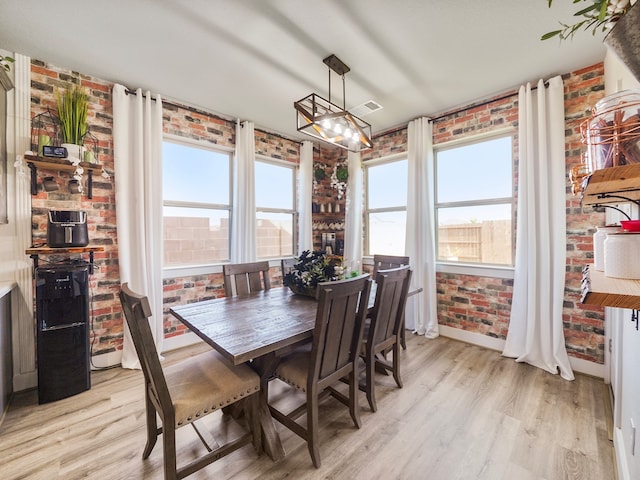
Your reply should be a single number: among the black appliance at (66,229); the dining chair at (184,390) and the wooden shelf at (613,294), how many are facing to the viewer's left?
1

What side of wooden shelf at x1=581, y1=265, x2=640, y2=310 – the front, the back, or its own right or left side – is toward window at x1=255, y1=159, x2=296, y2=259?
front

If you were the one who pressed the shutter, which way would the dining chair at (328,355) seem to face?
facing away from the viewer and to the left of the viewer

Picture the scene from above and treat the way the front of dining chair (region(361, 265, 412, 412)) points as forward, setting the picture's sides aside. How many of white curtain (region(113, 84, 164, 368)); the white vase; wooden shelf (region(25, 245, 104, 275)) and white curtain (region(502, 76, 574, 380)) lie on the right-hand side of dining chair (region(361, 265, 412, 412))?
1

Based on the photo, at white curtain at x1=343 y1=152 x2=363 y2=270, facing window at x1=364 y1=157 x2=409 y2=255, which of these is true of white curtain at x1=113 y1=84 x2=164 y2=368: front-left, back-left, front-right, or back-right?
back-right

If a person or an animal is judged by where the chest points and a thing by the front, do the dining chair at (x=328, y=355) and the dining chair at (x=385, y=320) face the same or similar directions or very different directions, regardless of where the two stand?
same or similar directions

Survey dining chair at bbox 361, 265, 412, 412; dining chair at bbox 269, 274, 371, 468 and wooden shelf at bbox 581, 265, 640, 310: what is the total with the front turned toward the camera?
0

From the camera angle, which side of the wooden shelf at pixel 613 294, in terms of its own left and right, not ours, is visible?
left

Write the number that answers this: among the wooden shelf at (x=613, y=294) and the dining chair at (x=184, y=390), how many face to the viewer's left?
1

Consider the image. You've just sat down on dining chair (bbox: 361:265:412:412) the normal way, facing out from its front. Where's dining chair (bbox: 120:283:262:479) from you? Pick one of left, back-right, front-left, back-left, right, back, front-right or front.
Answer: left

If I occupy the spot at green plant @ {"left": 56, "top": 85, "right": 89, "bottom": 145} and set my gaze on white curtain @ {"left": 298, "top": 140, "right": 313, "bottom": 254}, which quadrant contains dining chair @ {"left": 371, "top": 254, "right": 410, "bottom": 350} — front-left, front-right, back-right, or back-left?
front-right

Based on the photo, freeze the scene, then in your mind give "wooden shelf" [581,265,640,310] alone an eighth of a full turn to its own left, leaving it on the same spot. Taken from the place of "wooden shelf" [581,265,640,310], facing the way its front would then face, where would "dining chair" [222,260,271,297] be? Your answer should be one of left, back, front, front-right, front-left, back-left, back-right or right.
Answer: front-right
